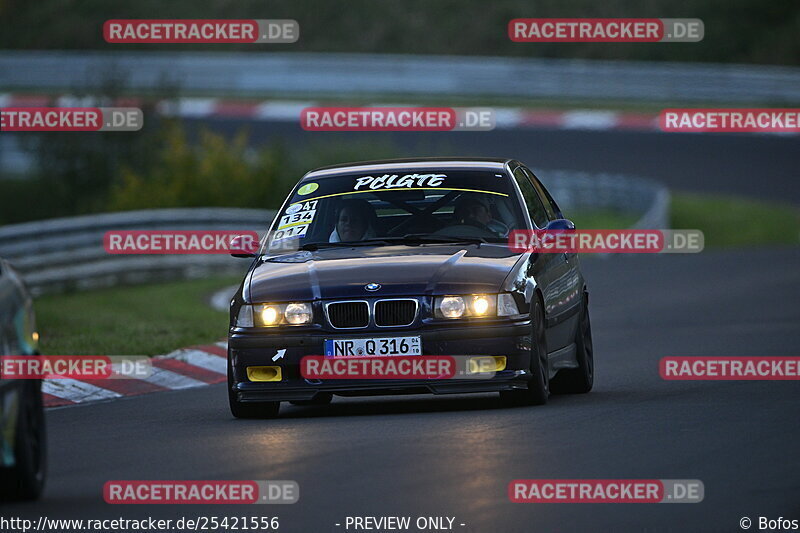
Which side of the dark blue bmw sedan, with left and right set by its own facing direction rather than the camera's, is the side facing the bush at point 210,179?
back

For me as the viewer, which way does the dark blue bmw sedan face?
facing the viewer

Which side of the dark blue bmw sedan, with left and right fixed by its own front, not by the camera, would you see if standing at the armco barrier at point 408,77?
back

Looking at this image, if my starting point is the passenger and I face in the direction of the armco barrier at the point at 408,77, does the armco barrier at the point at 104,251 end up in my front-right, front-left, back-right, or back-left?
front-left

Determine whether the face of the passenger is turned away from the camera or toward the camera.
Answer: toward the camera
